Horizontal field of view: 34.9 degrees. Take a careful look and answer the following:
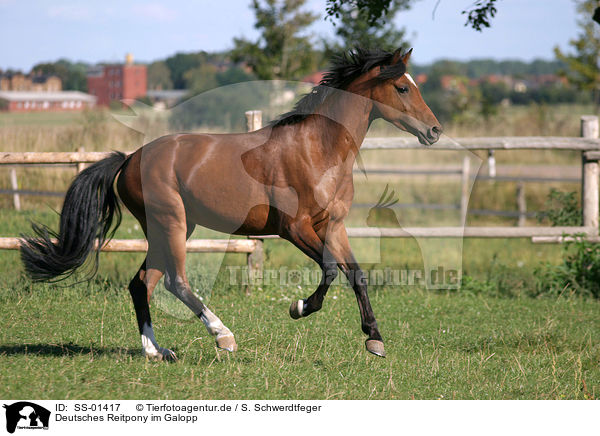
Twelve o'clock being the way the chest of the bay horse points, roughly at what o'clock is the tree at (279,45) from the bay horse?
The tree is roughly at 9 o'clock from the bay horse.

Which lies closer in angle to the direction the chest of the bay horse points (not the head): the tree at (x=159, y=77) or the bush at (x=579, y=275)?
the bush

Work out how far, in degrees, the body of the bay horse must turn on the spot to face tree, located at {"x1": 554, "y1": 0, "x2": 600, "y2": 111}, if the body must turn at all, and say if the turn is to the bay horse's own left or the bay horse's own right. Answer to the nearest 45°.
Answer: approximately 45° to the bay horse's own left

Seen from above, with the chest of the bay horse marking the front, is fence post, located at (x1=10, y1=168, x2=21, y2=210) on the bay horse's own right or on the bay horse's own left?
on the bay horse's own left

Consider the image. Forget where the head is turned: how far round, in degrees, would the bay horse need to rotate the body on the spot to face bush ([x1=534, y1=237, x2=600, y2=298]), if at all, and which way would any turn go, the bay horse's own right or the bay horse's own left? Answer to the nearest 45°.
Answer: approximately 45° to the bay horse's own left

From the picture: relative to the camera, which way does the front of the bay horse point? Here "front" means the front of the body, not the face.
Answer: to the viewer's right

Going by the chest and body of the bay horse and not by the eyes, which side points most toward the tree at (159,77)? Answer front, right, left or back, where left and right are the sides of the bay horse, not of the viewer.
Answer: left

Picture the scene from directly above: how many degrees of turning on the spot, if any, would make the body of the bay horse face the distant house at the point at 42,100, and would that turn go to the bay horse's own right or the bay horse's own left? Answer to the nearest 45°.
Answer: approximately 90° to the bay horse's own left
